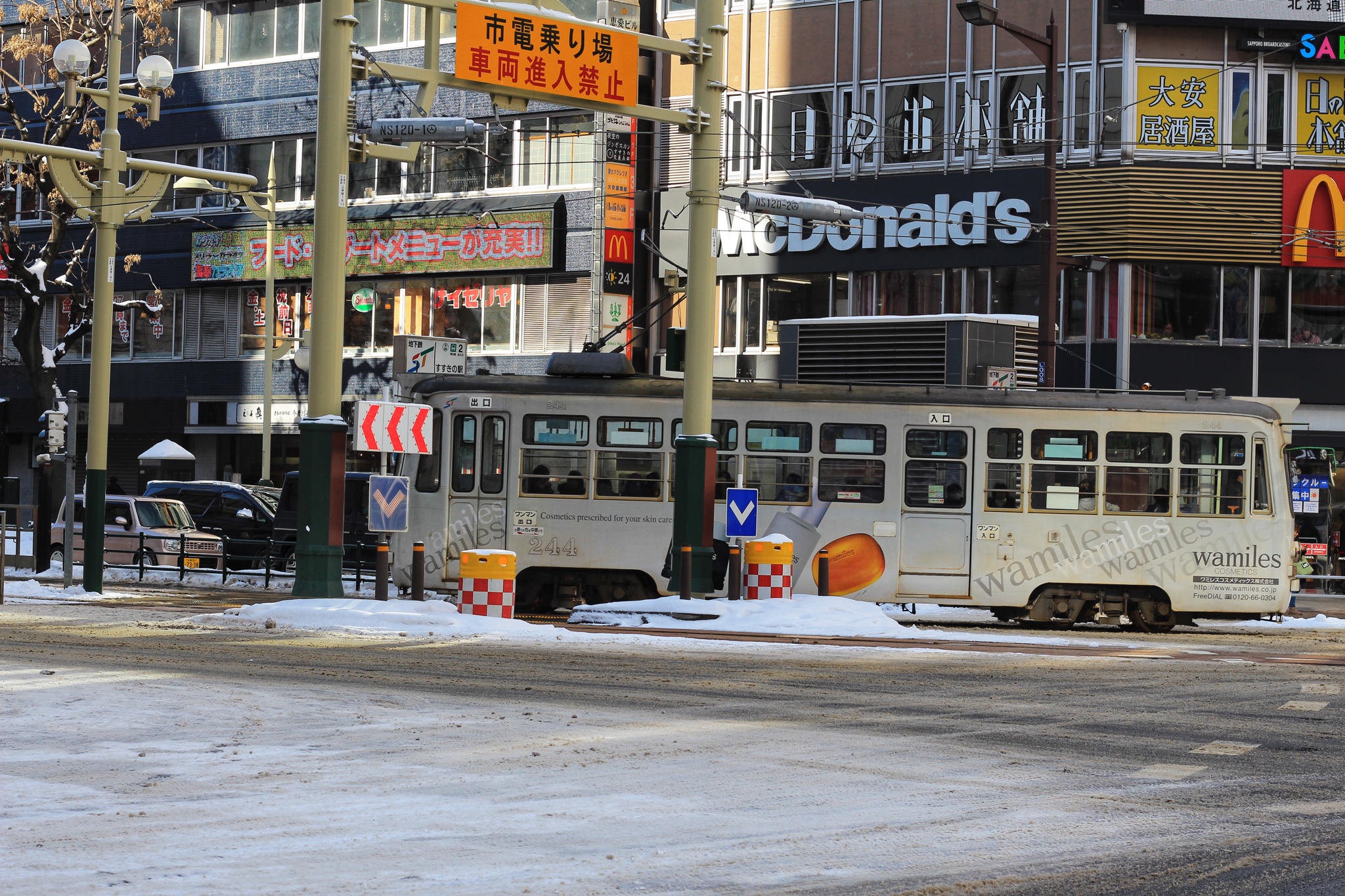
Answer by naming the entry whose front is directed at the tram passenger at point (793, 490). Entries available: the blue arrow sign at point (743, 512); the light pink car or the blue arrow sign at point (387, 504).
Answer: the light pink car

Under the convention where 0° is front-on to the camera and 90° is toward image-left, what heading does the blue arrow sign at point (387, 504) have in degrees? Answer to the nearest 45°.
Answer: approximately 0°

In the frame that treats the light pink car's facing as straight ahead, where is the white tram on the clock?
The white tram is roughly at 12 o'clock from the light pink car.

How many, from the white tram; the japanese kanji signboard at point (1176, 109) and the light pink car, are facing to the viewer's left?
1

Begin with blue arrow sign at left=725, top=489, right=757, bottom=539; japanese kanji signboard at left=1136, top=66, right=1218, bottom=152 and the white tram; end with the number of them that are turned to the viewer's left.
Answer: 1

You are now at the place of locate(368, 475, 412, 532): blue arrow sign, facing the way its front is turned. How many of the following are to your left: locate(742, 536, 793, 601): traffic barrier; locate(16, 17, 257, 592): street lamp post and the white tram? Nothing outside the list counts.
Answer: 2

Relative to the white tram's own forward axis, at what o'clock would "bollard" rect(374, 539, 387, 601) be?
The bollard is roughly at 11 o'clock from the white tram.

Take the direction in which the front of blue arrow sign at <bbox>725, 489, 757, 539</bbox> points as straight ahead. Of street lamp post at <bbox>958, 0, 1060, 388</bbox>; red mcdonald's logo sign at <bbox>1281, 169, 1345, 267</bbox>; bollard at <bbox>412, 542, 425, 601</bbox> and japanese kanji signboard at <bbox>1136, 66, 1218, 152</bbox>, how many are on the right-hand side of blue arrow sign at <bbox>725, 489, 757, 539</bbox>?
1

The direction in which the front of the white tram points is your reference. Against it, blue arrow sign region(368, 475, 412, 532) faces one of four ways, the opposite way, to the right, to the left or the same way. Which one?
to the left

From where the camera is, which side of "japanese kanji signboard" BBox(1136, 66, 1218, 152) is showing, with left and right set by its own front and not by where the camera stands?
front

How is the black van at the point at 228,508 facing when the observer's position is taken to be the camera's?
facing the viewer and to the right of the viewer

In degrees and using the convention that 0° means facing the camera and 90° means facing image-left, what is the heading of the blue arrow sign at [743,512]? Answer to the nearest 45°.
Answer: approximately 0°

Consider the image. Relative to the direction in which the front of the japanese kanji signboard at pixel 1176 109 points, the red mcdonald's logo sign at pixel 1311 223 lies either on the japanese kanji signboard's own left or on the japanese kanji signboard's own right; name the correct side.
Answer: on the japanese kanji signboard's own left

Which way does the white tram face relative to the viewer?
to the viewer's left

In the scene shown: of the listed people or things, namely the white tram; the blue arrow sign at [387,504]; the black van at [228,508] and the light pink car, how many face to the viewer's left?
1

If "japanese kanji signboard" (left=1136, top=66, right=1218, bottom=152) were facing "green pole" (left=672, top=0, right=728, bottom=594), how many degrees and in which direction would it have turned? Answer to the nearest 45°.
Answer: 0° — it already faces it

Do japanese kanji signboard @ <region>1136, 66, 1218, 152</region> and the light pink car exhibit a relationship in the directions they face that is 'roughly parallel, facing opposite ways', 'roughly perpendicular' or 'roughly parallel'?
roughly perpendicular

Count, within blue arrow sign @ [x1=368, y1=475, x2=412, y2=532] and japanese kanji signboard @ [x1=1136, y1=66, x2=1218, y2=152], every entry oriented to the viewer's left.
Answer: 0
